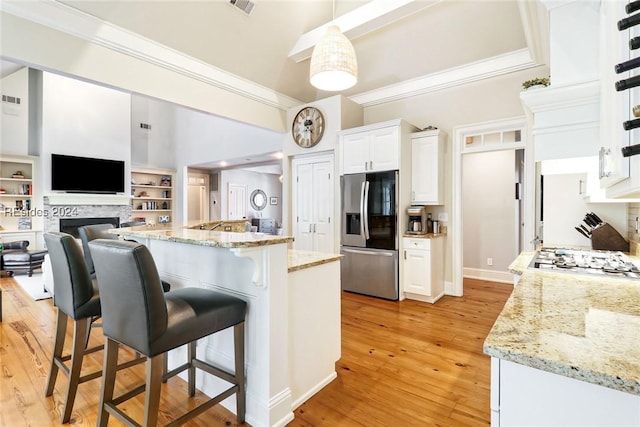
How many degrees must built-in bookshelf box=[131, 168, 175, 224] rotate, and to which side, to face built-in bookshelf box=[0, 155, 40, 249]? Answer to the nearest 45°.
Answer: approximately 45° to its right

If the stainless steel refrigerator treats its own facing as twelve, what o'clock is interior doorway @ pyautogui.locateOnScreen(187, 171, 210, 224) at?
The interior doorway is roughly at 3 o'clock from the stainless steel refrigerator.

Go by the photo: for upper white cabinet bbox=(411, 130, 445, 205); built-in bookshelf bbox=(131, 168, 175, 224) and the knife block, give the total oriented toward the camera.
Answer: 2

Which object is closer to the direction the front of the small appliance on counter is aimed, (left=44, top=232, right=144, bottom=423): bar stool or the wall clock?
the bar stool

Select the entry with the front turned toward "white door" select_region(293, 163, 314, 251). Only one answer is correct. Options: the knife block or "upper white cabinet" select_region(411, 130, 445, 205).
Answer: the knife block

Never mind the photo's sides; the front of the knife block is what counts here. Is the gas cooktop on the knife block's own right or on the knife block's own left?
on the knife block's own left

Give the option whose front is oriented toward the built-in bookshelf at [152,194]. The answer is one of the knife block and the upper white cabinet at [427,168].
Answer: the knife block

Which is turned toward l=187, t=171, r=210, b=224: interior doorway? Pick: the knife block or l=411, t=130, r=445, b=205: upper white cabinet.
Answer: the knife block

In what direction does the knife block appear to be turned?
to the viewer's left

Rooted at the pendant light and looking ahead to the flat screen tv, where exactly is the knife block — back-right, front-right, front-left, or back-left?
back-right

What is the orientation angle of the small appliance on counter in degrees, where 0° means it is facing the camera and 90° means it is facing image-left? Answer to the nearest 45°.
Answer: approximately 45°

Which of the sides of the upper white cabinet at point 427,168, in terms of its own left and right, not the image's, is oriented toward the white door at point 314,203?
right

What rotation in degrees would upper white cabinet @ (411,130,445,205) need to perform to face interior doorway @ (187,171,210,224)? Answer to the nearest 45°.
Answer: approximately 135° to its right
